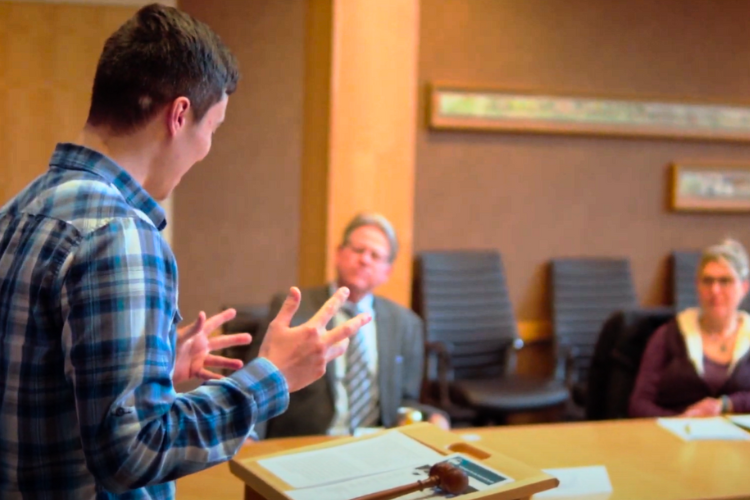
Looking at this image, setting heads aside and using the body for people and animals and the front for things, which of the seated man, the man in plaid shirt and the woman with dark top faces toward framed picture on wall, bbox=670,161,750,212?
the man in plaid shirt

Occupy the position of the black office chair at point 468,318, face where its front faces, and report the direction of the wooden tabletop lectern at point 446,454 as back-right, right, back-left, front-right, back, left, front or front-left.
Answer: front-right

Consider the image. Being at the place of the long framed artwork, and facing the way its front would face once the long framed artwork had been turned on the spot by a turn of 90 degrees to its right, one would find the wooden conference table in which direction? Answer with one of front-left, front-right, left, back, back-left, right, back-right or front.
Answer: front-left

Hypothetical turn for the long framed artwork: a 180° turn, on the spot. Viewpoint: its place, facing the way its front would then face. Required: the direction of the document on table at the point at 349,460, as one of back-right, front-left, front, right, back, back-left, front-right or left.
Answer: back-left

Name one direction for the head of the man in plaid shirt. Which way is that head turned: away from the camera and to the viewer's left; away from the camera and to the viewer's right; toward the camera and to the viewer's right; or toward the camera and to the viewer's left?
away from the camera and to the viewer's right

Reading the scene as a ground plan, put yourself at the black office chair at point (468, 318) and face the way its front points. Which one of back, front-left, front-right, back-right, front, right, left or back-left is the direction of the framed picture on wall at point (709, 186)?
left

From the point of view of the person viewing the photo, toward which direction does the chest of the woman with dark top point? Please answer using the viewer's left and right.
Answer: facing the viewer

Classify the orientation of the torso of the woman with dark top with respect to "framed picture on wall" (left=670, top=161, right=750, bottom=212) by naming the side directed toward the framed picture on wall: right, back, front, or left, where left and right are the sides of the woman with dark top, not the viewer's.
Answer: back

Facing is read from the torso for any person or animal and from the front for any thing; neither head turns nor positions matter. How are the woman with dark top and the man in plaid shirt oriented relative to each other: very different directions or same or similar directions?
very different directions

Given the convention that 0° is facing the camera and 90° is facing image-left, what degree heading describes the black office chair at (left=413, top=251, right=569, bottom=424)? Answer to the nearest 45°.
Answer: approximately 315°

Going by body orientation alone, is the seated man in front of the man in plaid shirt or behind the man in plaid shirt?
in front

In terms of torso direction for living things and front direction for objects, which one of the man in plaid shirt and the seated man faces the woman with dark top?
the man in plaid shirt

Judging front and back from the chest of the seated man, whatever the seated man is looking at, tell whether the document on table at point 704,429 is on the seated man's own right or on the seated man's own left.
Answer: on the seated man's own left

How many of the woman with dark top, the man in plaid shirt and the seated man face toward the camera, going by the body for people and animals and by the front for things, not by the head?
2

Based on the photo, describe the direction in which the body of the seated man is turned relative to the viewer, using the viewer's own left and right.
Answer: facing the viewer

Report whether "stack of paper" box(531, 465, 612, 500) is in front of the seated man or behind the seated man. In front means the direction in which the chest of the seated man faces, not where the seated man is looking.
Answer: in front
